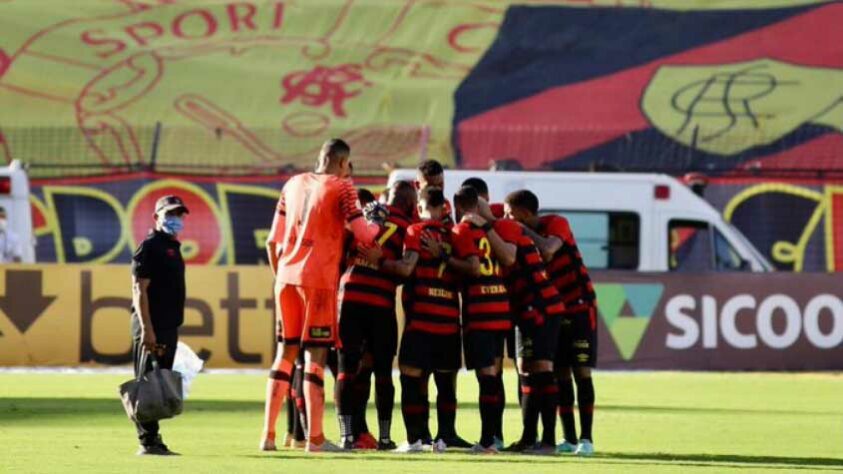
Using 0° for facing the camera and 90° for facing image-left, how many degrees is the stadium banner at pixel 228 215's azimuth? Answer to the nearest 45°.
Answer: approximately 0°

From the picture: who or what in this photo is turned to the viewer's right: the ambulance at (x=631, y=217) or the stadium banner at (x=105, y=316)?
the ambulance

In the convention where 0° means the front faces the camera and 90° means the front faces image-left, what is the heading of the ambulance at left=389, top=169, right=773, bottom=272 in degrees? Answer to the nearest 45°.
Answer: approximately 270°

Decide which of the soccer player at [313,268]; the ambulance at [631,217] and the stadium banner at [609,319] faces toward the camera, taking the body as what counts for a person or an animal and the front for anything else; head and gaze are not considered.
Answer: the stadium banner

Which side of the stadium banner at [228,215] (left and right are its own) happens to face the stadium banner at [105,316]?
front

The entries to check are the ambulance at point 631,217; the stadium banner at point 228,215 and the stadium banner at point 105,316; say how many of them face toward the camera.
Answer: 2

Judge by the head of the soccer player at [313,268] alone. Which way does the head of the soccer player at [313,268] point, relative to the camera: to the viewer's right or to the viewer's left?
to the viewer's right

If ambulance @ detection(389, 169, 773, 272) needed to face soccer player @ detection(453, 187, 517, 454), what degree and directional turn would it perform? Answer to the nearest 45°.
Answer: approximately 90° to its right

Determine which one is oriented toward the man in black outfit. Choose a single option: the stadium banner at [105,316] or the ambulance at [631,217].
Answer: the stadium banner

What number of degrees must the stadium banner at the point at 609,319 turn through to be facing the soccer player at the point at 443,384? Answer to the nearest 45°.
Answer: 0° — it already faces them

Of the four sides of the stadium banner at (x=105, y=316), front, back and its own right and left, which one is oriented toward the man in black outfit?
front

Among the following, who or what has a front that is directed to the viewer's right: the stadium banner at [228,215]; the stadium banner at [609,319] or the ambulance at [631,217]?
the ambulance

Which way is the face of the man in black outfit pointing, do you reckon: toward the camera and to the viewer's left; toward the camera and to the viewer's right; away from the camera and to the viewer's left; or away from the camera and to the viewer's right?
toward the camera and to the viewer's right

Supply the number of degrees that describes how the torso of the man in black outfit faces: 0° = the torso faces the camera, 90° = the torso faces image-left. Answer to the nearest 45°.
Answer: approximately 315°

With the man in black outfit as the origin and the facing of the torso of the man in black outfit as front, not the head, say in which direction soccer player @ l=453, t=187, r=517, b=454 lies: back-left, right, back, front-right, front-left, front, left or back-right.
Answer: front-left
